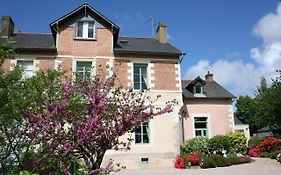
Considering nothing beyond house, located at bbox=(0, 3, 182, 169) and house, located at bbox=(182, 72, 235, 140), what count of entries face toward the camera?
2

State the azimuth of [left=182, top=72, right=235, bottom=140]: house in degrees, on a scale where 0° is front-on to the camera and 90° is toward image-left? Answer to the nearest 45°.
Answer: approximately 0°

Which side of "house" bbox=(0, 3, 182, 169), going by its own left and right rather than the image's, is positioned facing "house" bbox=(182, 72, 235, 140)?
left

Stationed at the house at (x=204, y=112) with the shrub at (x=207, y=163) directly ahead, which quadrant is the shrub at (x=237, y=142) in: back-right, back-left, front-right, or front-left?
front-left

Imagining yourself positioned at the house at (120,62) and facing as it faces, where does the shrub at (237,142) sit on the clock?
The shrub is roughly at 9 o'clock from the house.

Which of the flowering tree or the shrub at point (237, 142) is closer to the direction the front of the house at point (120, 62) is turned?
the flowering tree

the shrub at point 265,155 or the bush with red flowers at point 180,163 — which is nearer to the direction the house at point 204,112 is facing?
the bush with red flowers

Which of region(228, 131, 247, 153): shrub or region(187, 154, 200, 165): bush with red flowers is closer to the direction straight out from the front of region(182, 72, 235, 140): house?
the bush with red flowers

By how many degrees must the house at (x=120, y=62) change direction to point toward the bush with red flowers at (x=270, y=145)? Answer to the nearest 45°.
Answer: approximately 90° to its left

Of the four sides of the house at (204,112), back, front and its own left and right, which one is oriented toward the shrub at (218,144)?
front

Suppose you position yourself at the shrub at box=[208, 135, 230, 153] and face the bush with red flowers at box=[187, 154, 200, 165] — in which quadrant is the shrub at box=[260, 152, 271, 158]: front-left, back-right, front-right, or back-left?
back-left

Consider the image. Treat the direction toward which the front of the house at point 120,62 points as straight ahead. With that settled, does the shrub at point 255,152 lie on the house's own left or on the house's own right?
on the house's own left

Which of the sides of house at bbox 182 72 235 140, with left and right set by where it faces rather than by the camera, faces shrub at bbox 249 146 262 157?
left

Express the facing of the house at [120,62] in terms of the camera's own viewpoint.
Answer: facing the viewer

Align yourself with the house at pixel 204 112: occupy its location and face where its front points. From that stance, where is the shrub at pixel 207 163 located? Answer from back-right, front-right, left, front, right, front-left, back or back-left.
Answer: front

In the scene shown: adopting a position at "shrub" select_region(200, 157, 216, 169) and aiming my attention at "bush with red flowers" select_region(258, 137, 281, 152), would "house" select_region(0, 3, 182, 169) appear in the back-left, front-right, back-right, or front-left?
back-left
